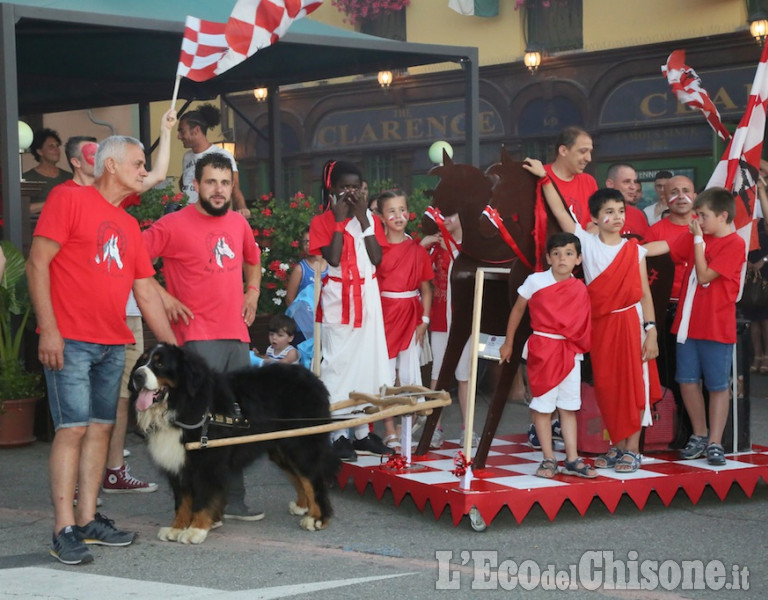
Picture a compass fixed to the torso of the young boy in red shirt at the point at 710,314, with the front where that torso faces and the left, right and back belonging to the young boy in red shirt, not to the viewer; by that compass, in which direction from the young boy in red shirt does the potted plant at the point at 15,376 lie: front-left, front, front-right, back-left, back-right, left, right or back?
front-right

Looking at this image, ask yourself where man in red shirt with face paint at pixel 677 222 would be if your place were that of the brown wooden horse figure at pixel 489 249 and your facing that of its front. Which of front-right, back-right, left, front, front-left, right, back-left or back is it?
back

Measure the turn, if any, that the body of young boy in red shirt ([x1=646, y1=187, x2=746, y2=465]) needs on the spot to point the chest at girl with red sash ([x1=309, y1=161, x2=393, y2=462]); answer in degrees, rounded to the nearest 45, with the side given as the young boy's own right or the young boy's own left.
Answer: approximately 45° to the young boy's own right

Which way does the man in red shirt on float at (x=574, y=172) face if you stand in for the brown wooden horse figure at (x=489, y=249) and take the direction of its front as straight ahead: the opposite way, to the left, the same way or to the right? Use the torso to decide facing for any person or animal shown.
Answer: to the left

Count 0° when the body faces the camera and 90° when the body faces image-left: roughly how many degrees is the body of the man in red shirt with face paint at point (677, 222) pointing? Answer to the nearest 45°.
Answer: approximately 0°

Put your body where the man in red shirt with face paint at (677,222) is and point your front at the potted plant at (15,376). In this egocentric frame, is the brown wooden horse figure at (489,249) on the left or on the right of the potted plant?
left

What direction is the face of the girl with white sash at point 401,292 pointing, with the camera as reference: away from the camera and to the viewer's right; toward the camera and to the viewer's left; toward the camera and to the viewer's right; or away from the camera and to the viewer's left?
toward the camera and to the viewer's right

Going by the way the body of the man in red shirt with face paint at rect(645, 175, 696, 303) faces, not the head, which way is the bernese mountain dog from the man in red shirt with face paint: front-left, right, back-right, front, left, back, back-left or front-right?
front-right

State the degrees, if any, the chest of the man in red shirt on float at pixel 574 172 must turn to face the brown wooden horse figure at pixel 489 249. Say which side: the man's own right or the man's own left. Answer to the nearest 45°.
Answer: approximately 90° to the man's own right

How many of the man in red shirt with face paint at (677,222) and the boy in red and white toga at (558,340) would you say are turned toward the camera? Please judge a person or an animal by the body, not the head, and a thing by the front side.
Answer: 2

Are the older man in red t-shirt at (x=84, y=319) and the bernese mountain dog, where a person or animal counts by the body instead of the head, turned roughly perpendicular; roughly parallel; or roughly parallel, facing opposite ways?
roughly perpendicular

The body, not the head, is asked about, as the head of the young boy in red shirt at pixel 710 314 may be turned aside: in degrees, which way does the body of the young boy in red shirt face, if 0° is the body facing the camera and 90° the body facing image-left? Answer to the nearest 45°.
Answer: approximately 45°

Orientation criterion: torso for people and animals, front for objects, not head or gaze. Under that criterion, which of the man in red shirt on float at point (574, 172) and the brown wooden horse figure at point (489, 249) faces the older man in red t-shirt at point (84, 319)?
the brown wooden horse figure

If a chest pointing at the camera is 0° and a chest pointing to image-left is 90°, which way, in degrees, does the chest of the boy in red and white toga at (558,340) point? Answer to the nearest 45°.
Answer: approximately 0°

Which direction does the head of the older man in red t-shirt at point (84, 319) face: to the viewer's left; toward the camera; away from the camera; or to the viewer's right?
to the viewer's right
